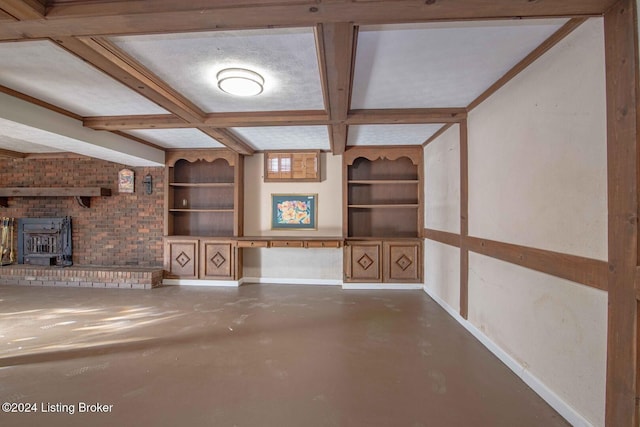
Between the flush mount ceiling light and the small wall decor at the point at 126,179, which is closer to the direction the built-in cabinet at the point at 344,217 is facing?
the flush mount ceiling light

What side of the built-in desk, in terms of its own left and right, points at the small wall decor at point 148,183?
right

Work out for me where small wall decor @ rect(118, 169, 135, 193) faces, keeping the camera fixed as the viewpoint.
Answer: facing the viewer

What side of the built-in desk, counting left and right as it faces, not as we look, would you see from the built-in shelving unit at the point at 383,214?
left

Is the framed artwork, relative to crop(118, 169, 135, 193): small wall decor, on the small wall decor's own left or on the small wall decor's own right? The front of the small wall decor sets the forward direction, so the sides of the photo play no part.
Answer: on the small wall decor's own left

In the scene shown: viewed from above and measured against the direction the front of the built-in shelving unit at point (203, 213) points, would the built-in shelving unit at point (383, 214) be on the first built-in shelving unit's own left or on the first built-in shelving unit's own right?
on the first built-in shelving unit's own left

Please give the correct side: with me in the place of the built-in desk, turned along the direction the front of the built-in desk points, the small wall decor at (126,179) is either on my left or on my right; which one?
on my right

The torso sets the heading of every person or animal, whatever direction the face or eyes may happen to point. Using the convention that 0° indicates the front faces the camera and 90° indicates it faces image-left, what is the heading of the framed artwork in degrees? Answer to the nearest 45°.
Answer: approximately 0°

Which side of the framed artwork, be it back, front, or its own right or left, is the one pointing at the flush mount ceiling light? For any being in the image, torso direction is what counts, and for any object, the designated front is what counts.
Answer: front

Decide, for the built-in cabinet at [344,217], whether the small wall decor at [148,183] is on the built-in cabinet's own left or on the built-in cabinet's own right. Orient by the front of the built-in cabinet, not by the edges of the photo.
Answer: on the built-in cabinet's own right

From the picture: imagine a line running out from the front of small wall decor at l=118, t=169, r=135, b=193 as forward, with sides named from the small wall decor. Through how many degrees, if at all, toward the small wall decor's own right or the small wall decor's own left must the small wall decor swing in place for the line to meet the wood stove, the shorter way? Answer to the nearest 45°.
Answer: approximately 135° to the small wall decor's own right

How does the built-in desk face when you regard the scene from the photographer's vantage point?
facing the viewer

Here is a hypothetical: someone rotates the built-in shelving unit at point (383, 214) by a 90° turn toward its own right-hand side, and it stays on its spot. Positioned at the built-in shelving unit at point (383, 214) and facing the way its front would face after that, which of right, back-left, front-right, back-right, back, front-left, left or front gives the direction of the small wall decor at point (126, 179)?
front

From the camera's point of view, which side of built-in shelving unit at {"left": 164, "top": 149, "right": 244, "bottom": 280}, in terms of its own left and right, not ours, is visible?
front

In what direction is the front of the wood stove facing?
toward the camera
